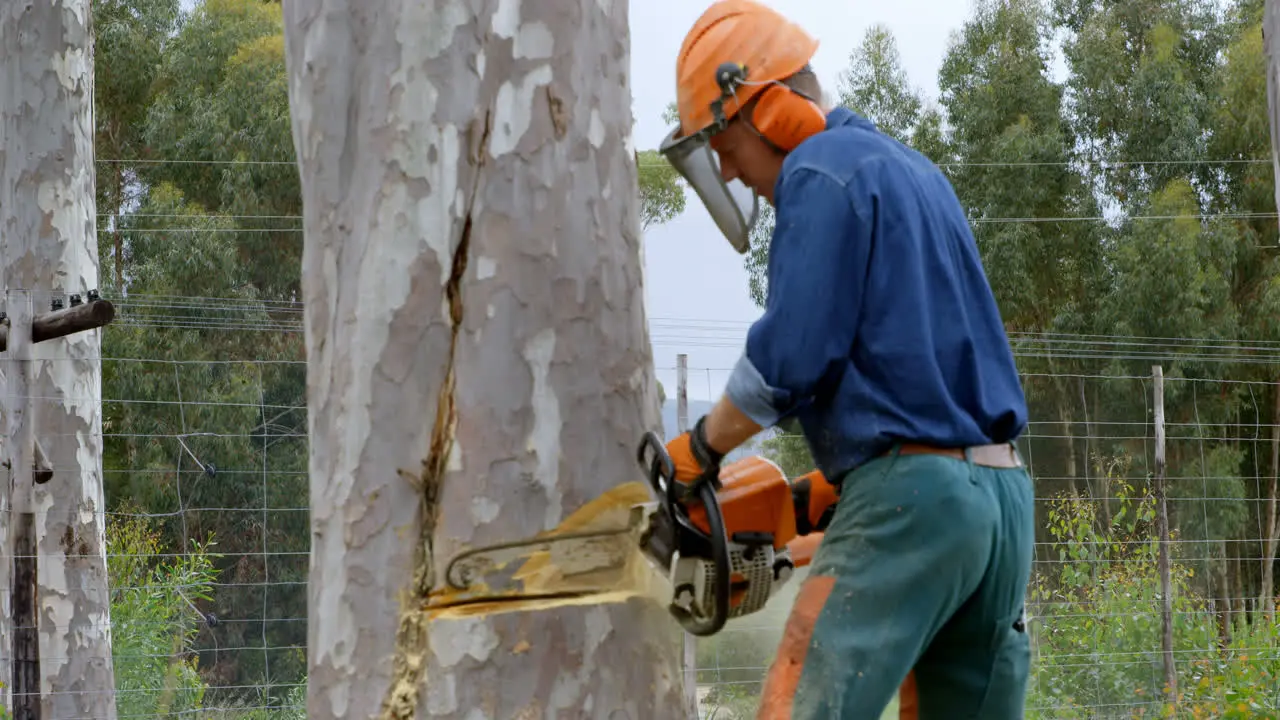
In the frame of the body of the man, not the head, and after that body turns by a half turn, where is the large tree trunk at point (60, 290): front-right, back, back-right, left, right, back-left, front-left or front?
back

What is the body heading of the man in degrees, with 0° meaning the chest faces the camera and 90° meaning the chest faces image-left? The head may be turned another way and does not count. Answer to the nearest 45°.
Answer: approximately 135°

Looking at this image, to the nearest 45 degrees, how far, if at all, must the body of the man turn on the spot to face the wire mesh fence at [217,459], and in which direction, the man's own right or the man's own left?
0° — they already face it

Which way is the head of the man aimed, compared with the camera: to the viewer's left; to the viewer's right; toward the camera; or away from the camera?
to the viewer's left

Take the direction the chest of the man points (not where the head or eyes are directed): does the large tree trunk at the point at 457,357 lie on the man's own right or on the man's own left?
on the man's own left
